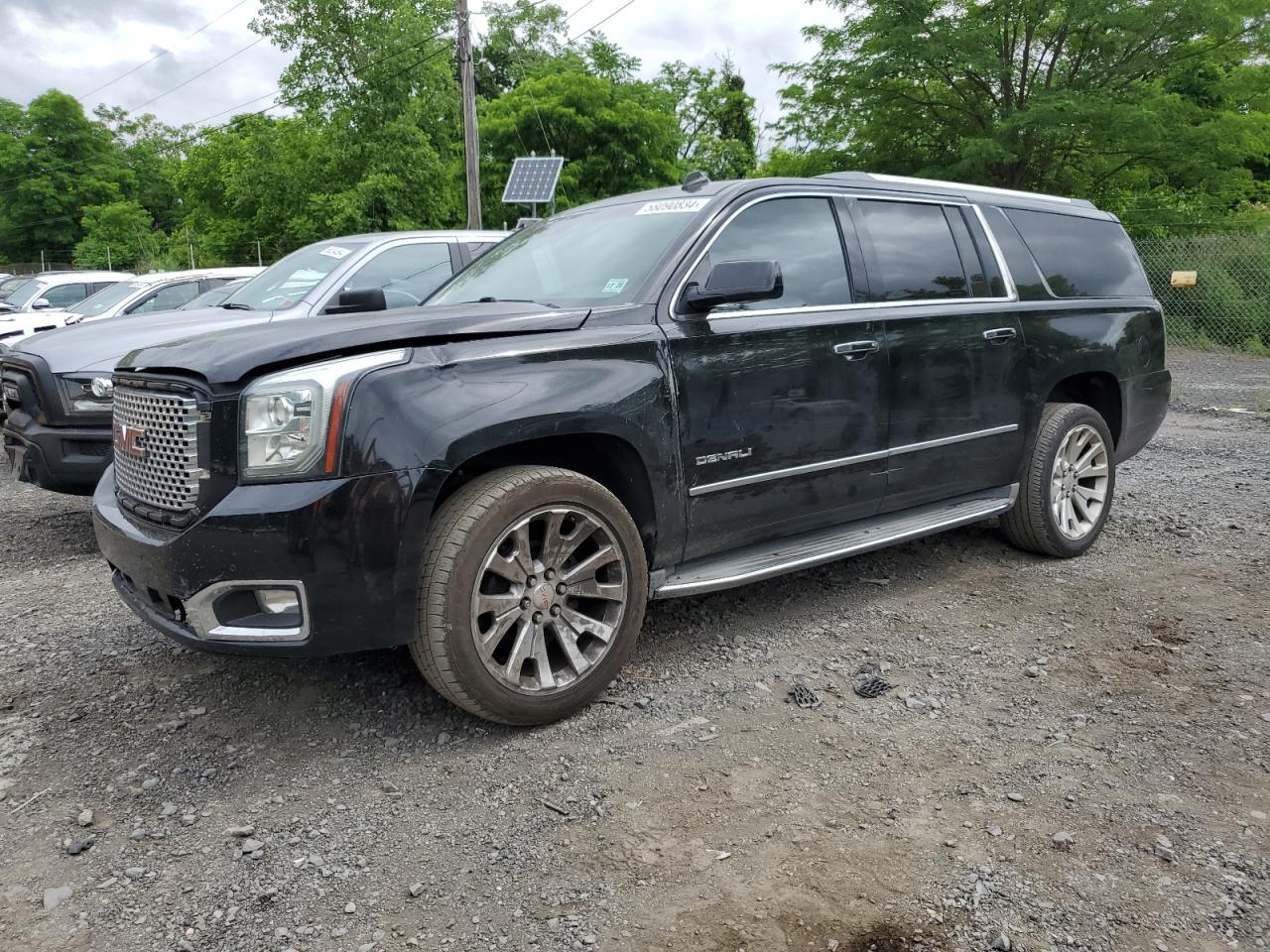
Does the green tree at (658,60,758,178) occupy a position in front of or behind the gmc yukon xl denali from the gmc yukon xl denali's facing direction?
behind

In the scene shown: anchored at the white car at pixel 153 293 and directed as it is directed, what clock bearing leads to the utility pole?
The utility pole is roughly at 6 o'clock from the white car.

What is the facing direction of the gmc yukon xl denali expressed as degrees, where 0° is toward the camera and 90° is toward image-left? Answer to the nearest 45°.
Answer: approximately 45°

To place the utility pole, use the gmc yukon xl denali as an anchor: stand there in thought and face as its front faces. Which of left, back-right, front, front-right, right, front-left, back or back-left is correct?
back-right

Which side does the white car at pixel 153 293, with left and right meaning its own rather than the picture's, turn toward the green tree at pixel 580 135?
back

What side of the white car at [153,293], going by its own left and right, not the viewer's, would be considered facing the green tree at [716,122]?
back

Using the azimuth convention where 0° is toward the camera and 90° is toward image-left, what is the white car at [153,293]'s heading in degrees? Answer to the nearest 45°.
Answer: approximately 45°

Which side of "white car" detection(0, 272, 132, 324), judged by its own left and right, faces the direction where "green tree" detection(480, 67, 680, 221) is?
back
